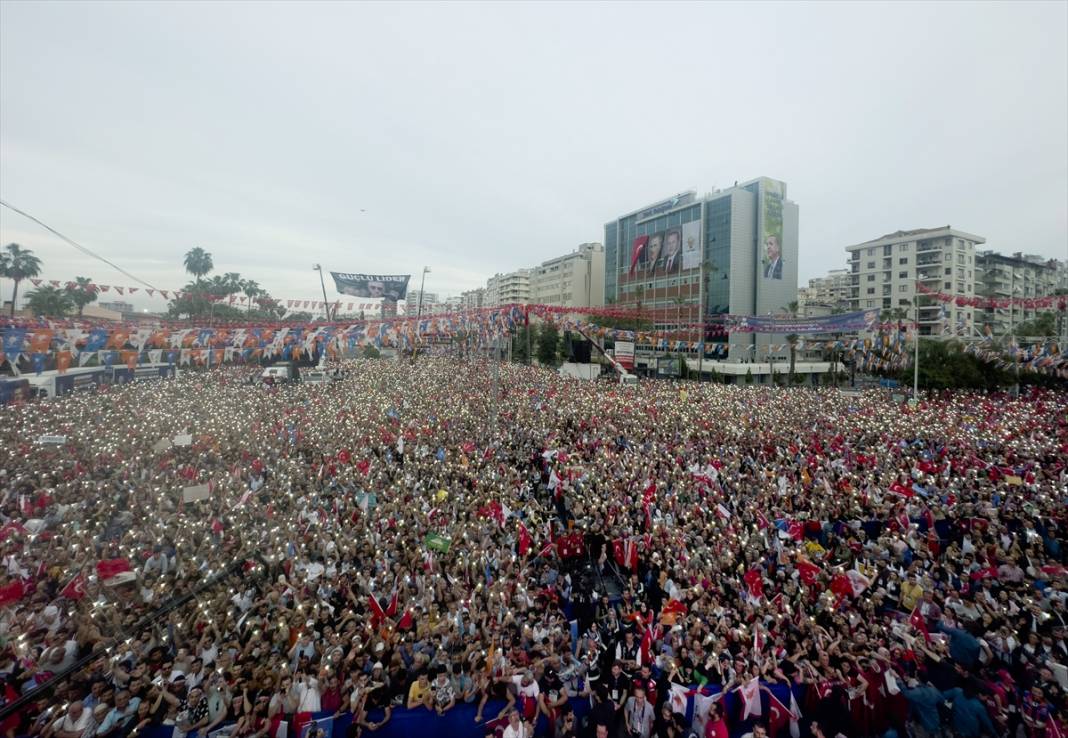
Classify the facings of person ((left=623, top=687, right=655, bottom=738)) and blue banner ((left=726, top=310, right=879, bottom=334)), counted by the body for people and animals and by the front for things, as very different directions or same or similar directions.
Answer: same or similar directions

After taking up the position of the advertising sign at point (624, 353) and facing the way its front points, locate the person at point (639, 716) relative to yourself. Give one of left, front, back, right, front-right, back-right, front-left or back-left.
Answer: front

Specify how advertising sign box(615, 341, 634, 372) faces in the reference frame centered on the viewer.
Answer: facing the viewer

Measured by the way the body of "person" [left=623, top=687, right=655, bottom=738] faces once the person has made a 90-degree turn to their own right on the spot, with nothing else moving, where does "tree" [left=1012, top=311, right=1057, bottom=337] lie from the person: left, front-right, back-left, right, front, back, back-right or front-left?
back-right

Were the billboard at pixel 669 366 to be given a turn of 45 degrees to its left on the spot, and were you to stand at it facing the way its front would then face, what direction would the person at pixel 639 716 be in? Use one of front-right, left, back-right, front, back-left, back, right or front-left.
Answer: front-right

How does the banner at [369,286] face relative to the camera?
toward the camera

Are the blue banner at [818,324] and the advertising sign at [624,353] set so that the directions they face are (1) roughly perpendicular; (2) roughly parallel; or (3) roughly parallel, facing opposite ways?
roughly parallel

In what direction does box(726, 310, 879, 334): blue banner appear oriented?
toward the camera

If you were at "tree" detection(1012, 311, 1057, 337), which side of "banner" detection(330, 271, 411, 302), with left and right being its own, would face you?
left

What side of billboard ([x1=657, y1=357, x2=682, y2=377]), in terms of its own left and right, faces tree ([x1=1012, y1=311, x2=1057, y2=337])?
left

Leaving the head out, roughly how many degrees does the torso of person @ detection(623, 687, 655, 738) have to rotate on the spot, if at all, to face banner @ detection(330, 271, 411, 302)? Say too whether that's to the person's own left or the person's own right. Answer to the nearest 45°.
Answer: approximately 135° to the person's own right

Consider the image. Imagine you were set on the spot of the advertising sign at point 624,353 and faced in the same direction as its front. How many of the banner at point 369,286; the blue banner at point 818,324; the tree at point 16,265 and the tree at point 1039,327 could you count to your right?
2

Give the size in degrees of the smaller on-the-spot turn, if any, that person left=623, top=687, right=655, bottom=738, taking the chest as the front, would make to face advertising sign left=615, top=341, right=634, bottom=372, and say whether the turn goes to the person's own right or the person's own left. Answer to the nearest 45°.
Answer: approximately 180°

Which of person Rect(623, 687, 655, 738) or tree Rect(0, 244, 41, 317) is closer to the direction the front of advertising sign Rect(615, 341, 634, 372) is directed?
the person

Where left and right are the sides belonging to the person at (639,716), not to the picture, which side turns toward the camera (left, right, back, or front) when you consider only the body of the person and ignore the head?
front

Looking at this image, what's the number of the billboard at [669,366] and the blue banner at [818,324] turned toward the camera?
2
